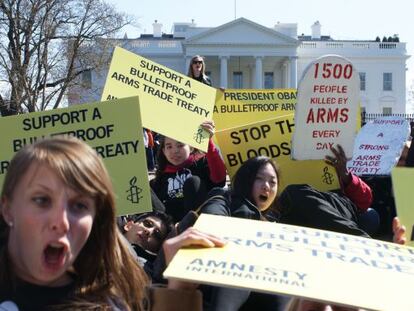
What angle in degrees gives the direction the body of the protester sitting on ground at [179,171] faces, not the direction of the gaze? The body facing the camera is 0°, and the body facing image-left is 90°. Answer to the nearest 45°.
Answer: approximately 0°
